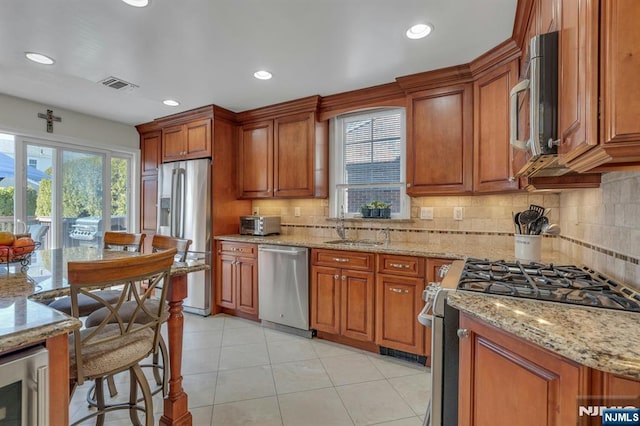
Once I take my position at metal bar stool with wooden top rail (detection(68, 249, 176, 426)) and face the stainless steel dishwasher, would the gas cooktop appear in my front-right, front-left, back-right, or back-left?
front-right

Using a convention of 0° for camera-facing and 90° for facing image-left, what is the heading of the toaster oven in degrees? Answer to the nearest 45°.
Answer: approximately 45°

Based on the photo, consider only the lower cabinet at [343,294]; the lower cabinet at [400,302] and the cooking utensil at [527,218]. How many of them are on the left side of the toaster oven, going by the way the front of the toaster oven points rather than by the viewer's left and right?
3

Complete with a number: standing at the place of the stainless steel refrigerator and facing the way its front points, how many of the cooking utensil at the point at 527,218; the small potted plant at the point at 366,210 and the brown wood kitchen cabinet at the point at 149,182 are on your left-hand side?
2

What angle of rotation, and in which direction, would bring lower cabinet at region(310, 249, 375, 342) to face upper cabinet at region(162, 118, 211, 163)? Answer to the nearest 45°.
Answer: approximately 90° to its right

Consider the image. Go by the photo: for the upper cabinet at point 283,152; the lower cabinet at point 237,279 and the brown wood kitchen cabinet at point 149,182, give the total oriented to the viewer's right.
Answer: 0

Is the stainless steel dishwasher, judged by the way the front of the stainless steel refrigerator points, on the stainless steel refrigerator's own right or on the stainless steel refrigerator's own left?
on the stainless steel refrigerator's own left

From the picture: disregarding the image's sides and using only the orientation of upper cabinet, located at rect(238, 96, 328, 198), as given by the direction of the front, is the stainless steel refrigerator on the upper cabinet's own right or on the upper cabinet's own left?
on the upper cabinet's own right

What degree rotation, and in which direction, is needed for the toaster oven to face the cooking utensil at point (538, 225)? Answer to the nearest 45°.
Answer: approximately 90° to its left

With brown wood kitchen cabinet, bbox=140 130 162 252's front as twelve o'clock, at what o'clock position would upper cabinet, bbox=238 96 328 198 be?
The upper cabinet is roughly at 9 o'clock from the brown wood kitchen cabinet.

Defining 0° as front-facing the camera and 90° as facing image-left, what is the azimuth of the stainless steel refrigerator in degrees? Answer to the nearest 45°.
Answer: approximately 45°

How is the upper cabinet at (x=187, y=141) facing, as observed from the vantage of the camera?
facing the viewer and to the left of the viewer

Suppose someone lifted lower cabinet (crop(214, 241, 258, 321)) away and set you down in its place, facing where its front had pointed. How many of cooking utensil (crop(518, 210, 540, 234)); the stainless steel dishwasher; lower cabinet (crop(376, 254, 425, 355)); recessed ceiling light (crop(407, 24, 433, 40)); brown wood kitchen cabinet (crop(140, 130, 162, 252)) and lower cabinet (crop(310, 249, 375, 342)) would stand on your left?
5

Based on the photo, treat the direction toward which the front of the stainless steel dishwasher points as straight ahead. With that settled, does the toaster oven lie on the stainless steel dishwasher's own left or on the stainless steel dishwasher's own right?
on the stainless steel dishwasher's own right
